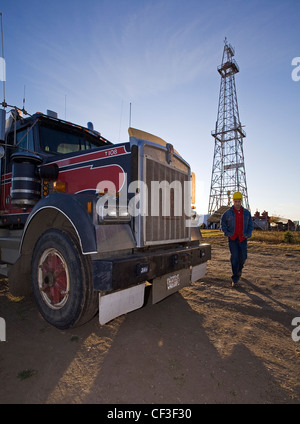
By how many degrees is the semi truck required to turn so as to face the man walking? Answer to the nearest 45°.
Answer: approximately 90° to its left

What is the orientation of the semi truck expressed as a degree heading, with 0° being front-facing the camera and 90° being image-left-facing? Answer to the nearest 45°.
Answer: approximately 315°

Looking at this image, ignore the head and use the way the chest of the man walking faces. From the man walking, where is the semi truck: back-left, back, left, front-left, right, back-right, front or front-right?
front-right

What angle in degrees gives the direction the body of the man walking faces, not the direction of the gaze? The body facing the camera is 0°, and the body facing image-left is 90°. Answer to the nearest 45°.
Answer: approximately 0°
